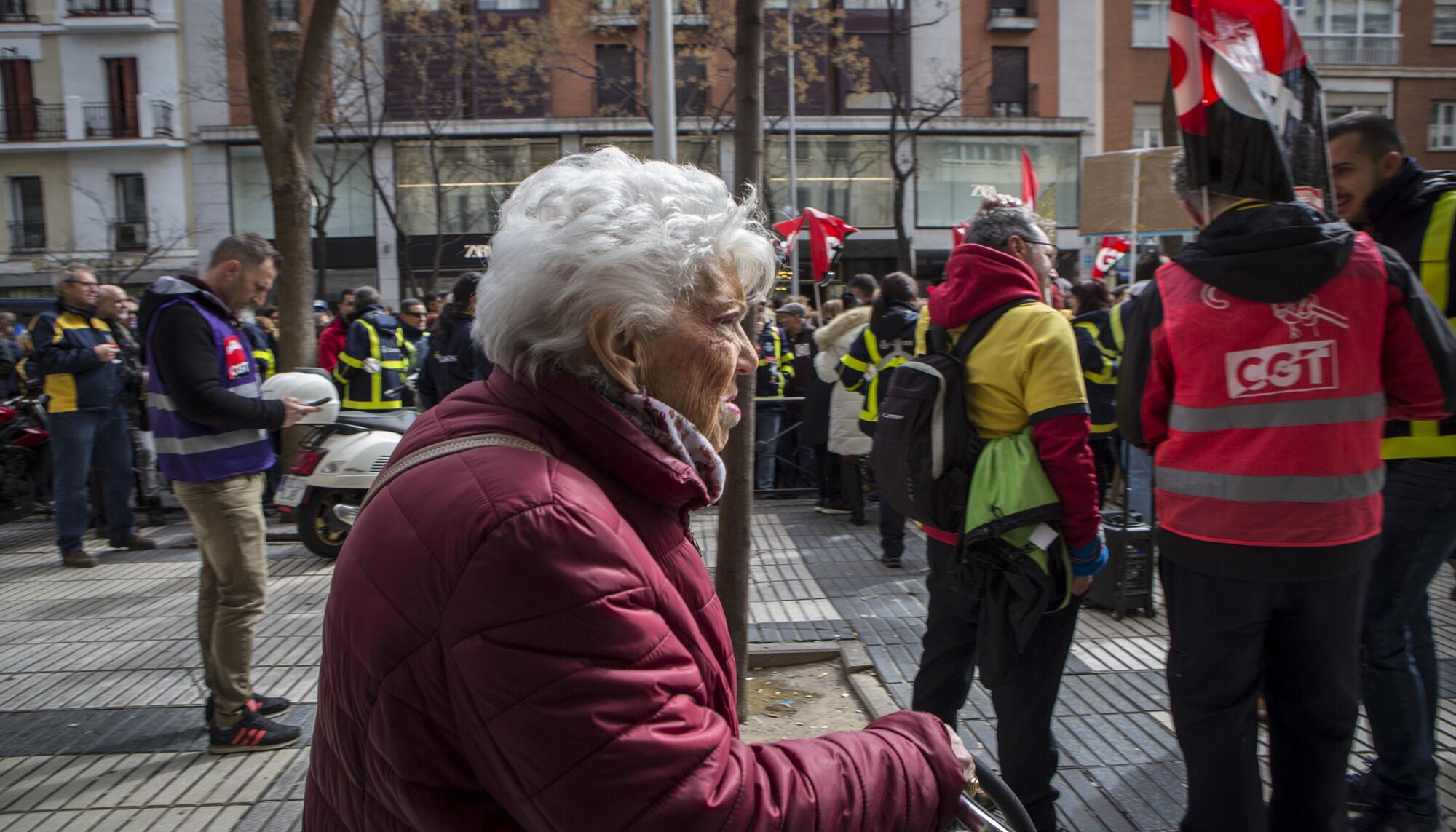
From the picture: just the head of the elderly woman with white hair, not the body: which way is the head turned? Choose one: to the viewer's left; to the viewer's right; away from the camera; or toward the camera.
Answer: to the viewer's right

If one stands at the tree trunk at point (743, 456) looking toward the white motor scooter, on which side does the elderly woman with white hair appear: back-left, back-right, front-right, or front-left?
back-left

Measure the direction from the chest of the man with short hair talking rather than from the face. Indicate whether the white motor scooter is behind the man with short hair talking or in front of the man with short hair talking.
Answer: in front

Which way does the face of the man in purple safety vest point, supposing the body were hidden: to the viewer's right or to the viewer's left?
to the viewer's right

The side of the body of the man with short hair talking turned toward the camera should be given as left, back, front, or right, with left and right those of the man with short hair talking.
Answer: left

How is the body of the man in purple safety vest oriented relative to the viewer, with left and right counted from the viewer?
facing to the right of the viewer

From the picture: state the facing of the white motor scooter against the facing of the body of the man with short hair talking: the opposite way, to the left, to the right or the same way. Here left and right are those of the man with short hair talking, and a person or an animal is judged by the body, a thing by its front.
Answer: the opposite way

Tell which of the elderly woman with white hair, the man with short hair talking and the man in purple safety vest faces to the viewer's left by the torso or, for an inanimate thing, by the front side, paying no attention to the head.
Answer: the man with short hair talking

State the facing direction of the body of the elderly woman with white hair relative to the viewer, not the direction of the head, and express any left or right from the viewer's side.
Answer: facing to the right of the viewer

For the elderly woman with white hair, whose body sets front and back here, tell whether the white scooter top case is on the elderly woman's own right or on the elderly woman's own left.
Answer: on the elderly woman's own left
